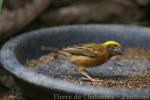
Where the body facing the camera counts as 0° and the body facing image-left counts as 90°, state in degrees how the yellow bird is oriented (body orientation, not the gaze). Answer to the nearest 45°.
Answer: approximately 270°
